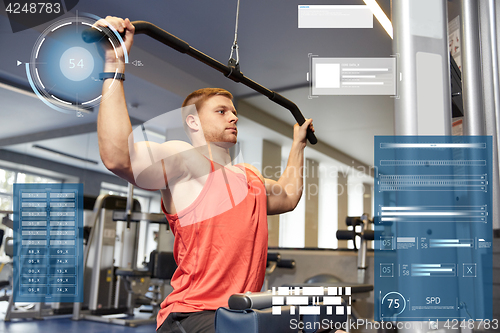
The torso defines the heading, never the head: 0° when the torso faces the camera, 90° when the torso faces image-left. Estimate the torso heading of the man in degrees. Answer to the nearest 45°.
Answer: approximately 315°

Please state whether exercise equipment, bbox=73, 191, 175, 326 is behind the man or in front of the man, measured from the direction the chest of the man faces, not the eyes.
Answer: behind

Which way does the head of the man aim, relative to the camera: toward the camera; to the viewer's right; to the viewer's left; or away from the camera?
to the viewer's right
